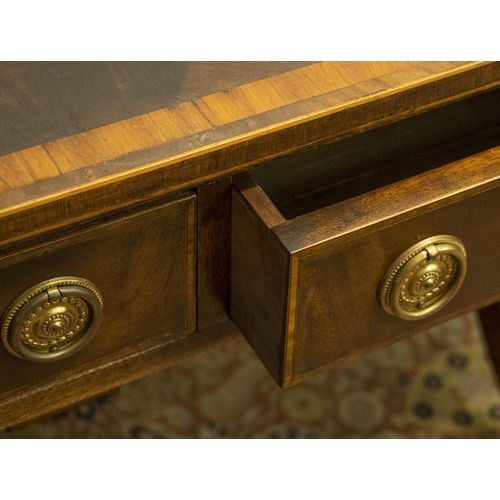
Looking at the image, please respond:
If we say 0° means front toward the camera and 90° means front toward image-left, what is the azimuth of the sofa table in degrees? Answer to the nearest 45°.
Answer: approximately 315°
